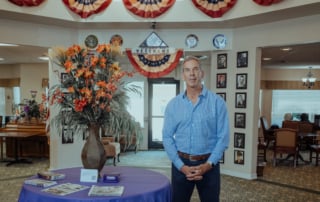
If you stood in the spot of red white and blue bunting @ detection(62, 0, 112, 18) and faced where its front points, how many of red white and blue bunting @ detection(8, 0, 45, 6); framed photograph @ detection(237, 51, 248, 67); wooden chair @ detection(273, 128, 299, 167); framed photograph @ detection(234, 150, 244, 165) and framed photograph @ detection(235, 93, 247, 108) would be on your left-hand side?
4

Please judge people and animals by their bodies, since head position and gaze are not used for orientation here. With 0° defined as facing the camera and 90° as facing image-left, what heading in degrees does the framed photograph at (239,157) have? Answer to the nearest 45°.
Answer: approximately 0°
